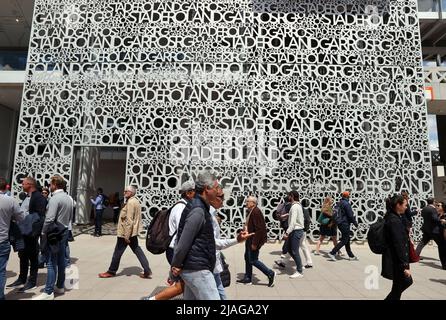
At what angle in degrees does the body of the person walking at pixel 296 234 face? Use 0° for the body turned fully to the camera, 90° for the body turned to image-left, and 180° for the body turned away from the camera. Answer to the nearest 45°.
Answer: approximately 90°

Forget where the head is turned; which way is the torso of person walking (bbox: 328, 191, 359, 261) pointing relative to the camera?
to the viewer's right

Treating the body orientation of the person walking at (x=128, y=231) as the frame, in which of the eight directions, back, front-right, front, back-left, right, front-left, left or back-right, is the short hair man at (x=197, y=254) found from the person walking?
left

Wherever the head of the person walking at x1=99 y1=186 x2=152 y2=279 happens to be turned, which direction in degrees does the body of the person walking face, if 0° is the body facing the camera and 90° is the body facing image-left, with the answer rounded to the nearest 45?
approximately 90°
